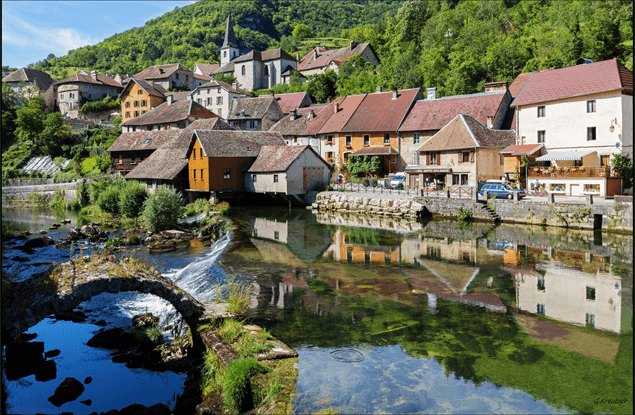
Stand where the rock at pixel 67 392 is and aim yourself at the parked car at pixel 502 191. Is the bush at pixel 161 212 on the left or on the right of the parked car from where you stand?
left

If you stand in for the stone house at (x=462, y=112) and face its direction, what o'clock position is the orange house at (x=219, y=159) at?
the orange house at (x=219, y=159) is roughly at 2 o'clock from the stone house at (x=462, y=112).

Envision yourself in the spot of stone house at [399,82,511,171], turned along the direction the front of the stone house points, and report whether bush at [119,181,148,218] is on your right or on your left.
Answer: on your right

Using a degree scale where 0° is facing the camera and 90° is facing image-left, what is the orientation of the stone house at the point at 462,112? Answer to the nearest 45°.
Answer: approximately 0°

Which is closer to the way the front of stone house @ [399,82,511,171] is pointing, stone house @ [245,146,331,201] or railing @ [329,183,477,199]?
the railing

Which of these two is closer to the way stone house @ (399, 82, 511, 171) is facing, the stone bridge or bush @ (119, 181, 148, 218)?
the stone bridge

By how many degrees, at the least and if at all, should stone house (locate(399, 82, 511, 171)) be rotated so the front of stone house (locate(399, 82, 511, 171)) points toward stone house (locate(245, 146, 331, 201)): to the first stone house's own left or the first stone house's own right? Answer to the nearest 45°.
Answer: approximately 45° to the first stone house's own right

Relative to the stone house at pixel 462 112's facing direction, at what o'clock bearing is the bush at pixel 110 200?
The bush is roughly at 2 o'clock from the stone house.
